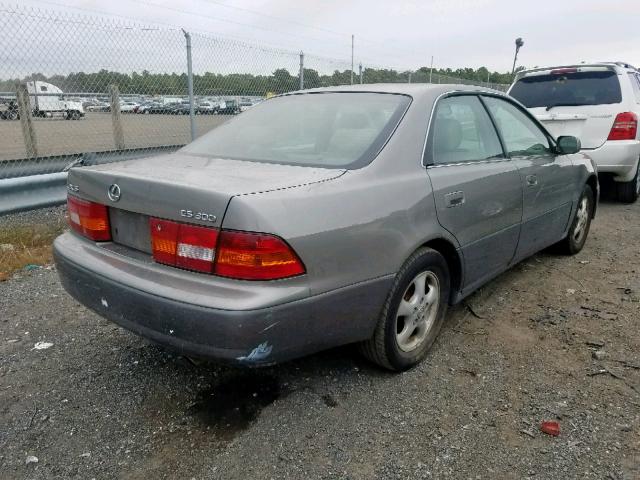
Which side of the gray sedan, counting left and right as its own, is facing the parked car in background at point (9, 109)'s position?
left

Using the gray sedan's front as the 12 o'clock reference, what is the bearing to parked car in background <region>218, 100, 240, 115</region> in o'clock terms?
The parked car in background is roughly at 10 o'clock from the gray sedan.

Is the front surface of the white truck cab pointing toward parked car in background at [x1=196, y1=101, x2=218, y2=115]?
yes

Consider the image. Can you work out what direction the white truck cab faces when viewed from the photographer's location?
facing to the right of the viewer

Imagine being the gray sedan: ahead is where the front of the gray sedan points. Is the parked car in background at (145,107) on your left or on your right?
on your left

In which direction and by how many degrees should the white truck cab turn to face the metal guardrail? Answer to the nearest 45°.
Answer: approximately 90° to its right

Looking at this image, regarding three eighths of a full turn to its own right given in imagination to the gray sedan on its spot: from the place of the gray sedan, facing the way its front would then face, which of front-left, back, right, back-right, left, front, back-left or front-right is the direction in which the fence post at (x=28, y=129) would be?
back-right

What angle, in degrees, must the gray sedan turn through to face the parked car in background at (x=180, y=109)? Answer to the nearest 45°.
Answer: approximately 45° to its left

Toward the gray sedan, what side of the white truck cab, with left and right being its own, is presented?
right

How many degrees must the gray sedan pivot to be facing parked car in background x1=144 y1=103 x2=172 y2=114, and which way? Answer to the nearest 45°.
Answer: approximately 90° to its left

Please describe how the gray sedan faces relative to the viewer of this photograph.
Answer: facing away from the viewer and to the right of the viewer
